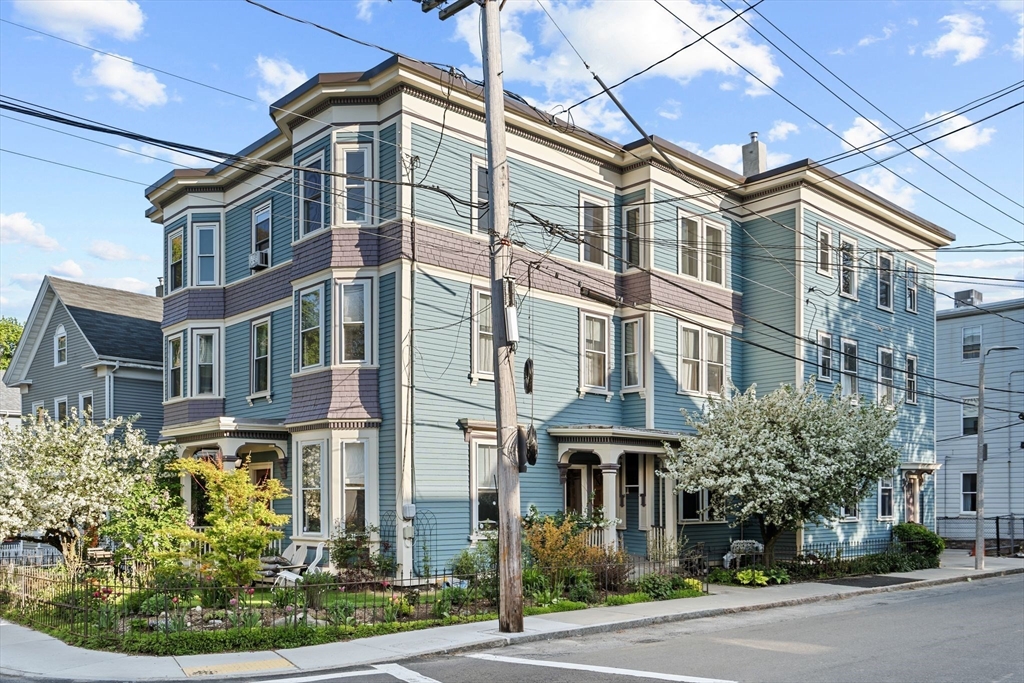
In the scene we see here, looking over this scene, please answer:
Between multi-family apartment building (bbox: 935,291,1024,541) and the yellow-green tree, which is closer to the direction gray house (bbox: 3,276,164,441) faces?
the yellow-green tree

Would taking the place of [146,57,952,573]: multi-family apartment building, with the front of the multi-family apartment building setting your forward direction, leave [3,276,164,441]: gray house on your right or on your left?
on your right

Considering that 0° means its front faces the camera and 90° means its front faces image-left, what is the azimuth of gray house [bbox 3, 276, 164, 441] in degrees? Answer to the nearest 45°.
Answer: approximately 45°
